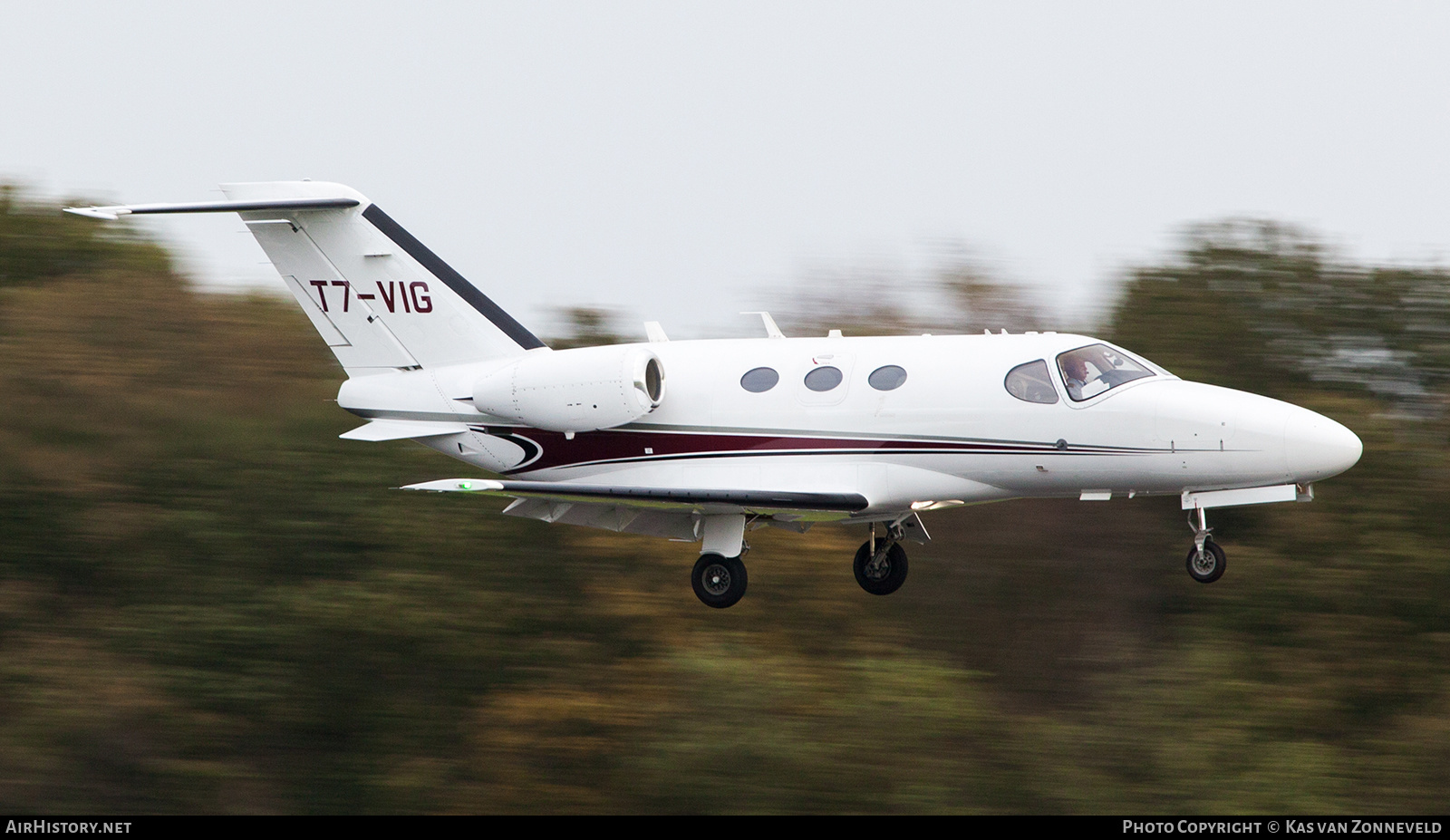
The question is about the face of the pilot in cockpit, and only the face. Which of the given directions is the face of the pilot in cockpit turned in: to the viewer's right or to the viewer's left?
to the viewer's right

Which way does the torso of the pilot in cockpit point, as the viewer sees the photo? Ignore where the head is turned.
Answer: to the viewer's right
